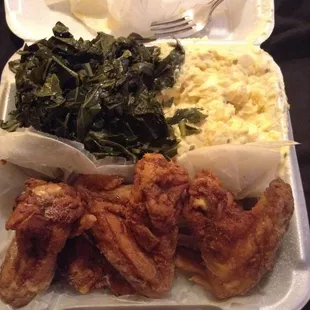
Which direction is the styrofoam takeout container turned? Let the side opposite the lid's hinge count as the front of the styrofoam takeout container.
toward the camera

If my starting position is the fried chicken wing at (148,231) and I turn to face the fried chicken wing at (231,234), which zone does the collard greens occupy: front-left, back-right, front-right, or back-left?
back-left
